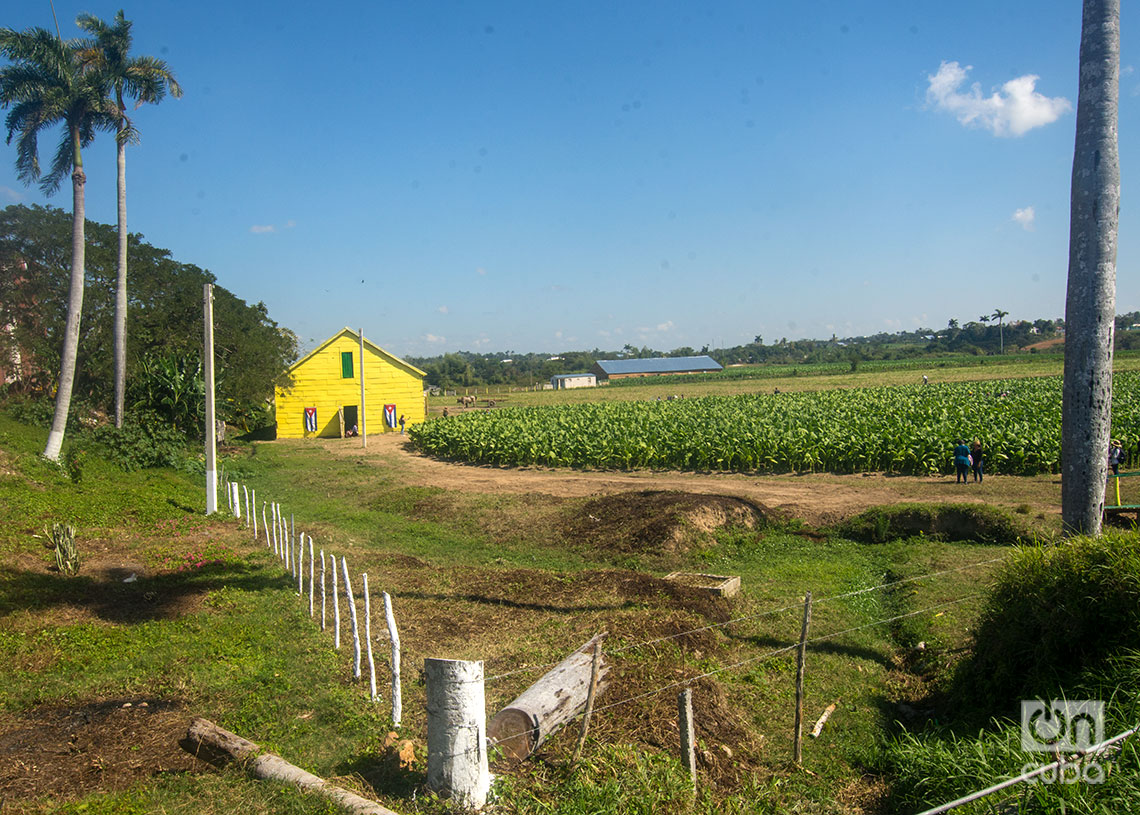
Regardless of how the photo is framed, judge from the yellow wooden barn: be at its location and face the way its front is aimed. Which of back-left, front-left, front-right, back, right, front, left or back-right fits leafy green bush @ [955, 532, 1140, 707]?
front

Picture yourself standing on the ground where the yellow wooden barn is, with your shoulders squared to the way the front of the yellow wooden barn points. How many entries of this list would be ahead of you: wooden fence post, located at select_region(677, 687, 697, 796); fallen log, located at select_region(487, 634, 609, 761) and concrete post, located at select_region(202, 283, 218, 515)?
3

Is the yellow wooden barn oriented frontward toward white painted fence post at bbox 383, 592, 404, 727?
yes

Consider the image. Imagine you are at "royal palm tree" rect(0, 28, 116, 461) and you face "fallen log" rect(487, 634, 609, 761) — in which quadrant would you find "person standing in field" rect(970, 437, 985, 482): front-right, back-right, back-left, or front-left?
front-left

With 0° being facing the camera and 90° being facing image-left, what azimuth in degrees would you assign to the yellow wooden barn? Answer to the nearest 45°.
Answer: approximately 0°

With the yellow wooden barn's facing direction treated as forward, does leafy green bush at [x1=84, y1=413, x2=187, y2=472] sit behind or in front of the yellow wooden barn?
in front

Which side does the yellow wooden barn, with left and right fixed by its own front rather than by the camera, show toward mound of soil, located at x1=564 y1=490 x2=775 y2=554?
front

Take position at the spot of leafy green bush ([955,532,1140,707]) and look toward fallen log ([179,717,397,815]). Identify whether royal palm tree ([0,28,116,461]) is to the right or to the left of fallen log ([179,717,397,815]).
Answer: right

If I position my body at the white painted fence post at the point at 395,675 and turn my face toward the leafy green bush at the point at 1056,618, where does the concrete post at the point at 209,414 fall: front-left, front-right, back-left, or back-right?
back-left

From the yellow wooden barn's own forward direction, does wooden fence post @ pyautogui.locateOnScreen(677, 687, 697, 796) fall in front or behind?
in front

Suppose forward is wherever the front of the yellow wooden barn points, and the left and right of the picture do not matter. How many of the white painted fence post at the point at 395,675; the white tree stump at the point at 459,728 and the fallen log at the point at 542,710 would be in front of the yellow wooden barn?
3

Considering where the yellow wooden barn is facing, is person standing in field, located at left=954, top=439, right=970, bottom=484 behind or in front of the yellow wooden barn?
in front

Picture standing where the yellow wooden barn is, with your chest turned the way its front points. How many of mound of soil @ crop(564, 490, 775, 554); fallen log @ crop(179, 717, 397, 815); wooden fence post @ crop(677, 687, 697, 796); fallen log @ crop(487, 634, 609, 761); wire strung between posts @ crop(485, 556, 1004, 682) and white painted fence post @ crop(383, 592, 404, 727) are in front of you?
6

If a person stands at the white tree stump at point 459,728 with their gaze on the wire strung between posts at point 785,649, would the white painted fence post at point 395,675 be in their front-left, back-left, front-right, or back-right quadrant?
front-left

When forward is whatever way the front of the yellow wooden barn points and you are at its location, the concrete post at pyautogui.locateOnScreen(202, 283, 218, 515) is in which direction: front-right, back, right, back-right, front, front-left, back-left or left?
front

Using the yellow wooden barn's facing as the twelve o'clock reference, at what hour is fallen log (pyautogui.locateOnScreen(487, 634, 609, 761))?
The fallen log is roughly at 12 o'clock from the yellow wooden barn.
